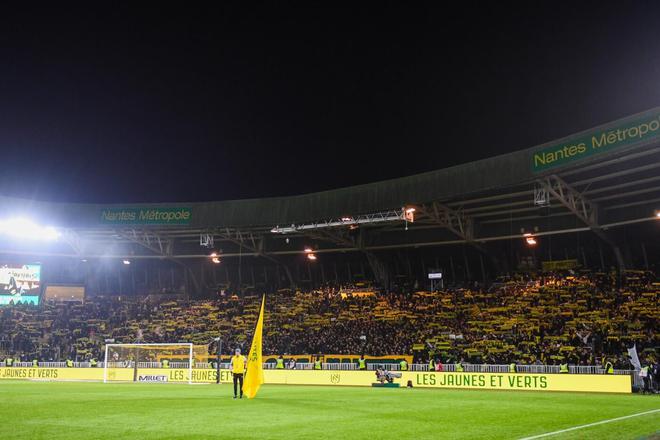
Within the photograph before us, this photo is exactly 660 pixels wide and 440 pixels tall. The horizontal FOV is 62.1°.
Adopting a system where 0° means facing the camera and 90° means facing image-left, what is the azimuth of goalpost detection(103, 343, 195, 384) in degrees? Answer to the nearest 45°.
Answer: approximately 0°
